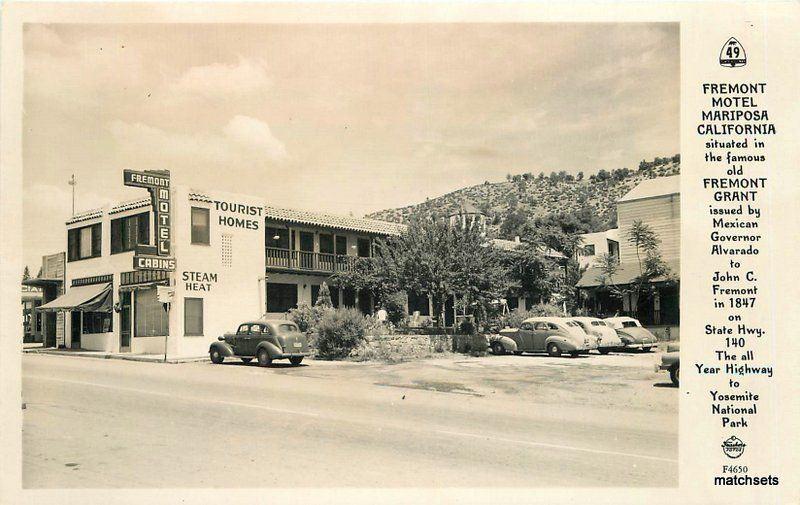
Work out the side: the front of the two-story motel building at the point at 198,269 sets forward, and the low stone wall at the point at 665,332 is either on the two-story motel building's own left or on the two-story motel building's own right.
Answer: on the two-story motel building's own left

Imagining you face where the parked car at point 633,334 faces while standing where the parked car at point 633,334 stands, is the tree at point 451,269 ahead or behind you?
ahead

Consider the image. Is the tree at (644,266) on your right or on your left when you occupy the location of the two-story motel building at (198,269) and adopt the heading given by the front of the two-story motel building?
on your left

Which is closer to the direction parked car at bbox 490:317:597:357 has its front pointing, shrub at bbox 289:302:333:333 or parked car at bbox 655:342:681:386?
the shrub

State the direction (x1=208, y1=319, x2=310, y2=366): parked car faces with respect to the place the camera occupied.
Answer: facing away from the viewer and to the left of the viewer

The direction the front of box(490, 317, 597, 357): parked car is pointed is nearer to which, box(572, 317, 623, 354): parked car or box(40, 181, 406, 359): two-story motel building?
the two-story motel building

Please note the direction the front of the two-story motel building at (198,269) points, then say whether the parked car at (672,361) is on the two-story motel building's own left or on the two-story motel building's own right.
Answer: on the two-story motel building's own left
